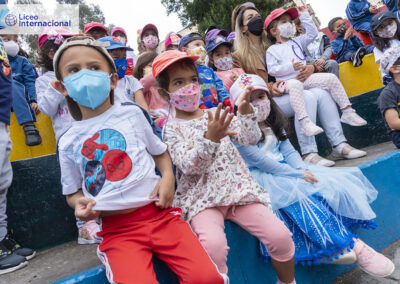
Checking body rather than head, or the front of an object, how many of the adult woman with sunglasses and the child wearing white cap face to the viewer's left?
0

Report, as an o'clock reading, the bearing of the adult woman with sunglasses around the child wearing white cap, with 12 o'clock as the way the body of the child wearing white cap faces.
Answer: The adult woman with sunglasses is roughly at 7 o'clock from the child wearing white cap.

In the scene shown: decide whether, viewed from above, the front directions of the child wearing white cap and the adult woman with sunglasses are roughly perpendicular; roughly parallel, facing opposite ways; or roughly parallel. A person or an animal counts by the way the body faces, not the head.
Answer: roughly parallel

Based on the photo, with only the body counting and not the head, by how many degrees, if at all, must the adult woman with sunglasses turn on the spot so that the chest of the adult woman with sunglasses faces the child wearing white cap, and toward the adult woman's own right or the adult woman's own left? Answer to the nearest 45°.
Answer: approximately 45° to the adult woman's own right

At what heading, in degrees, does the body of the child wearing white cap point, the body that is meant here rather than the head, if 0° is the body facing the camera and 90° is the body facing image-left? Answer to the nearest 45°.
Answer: approximately 315°

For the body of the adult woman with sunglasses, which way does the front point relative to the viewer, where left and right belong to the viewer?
facing the viewer and to the right of the viewer

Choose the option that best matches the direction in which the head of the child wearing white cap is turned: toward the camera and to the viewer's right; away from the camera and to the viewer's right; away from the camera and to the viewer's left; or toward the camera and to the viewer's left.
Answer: toward the camera and to the viewer's left
